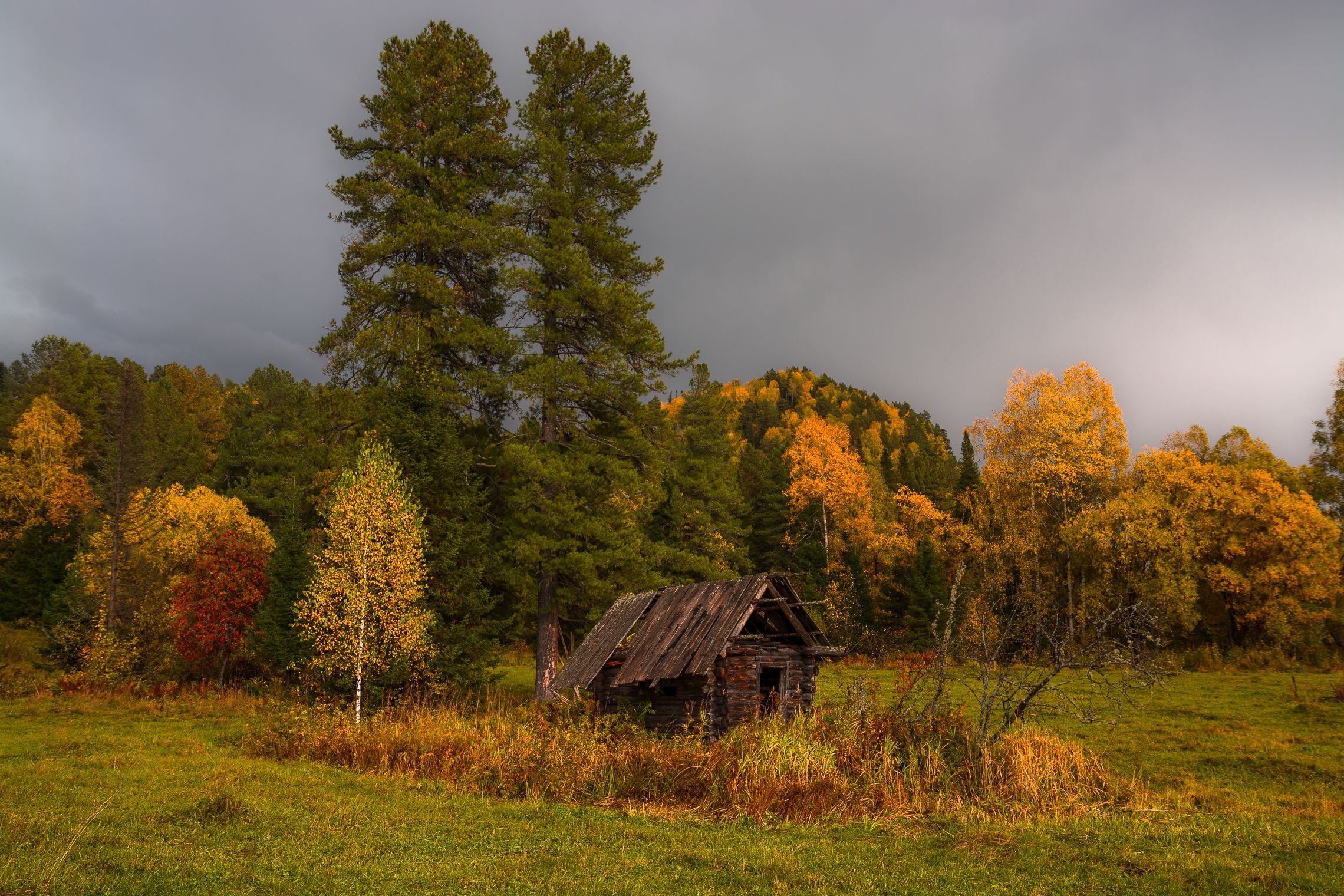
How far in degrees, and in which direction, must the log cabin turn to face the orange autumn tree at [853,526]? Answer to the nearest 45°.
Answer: approximately 135° to its left

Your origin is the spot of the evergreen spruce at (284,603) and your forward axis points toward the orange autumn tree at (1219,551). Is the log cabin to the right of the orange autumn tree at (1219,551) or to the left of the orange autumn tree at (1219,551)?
right

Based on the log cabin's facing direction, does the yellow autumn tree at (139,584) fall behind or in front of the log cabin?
behind

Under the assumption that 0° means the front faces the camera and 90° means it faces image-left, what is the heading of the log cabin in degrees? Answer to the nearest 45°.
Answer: approximately 315°

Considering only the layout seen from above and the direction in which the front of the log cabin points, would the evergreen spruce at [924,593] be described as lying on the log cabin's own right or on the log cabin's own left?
on the log cabin's own left

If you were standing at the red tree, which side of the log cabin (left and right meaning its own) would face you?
back

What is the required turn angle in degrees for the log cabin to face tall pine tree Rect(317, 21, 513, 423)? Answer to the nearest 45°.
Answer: approximately 180°

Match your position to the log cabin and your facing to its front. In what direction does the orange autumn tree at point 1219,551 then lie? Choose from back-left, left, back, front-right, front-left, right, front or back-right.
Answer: left
